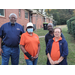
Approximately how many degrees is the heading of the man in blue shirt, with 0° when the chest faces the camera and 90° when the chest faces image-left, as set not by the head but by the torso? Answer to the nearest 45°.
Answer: approximately 0°
